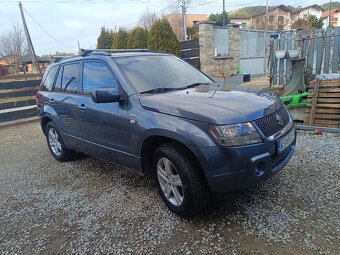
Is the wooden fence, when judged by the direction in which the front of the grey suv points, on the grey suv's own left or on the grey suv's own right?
on the grey suv's own left

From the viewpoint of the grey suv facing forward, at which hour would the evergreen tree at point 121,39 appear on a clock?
The evergreen tree is roughly at 7 o'clock from the grey suv.

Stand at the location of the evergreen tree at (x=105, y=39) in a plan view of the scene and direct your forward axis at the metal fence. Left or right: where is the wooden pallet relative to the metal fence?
right

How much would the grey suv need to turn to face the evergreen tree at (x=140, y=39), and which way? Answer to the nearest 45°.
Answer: approximately 135° to its left

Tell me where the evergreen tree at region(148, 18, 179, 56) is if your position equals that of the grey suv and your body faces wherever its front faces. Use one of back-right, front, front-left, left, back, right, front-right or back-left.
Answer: back-left

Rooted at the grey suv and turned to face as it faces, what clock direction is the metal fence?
The metal fence is roughly at 8 o'clock from the grey suv.

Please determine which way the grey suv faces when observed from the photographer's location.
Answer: facing the viewer and to the right of the viewer

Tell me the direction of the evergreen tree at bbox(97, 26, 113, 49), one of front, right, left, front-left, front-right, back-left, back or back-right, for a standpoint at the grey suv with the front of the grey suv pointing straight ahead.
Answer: back-left

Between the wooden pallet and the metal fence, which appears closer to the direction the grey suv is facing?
the wooden pallet

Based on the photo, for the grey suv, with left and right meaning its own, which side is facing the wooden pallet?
left

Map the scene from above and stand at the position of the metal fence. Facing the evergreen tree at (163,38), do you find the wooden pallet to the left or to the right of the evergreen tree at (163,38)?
left

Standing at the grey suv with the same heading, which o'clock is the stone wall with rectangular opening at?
The stone wall with rectangular opening is roughly at 8 o'clock from the grey suv.
